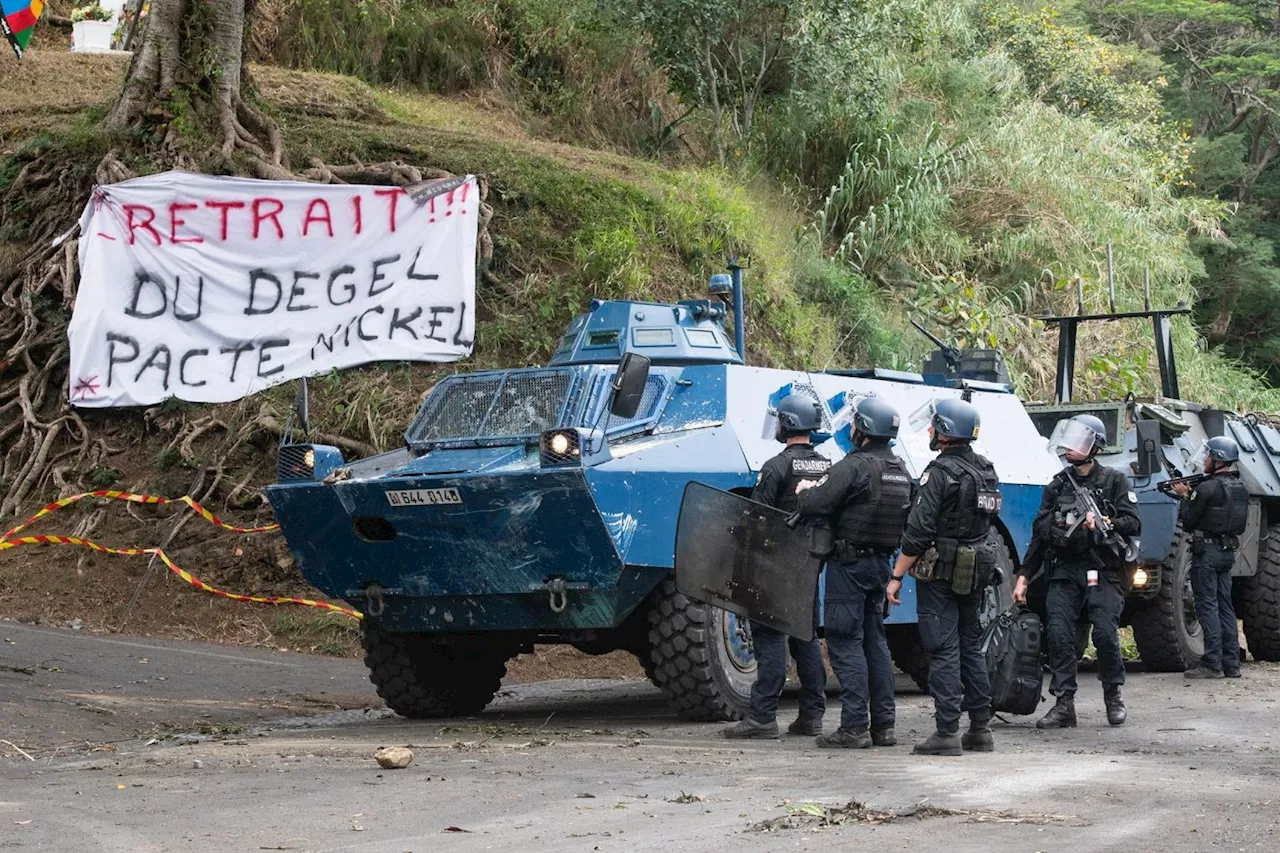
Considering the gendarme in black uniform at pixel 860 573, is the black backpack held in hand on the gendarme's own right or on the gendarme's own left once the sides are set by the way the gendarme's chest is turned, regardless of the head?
on the gendarme's own right

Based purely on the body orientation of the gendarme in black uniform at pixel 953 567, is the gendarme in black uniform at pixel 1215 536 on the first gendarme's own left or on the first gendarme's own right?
on the first gendarme's own right

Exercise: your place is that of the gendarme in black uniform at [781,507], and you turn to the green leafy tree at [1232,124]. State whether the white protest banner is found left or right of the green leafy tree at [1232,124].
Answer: left

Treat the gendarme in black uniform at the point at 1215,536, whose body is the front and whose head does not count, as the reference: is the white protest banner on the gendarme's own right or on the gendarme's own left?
on the gendarme's own left

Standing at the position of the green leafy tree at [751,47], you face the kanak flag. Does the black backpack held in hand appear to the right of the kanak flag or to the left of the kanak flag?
left

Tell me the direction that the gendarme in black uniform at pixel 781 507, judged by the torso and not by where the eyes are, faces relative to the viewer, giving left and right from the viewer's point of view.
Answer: facing away from the viewer and to the left of the viewer
